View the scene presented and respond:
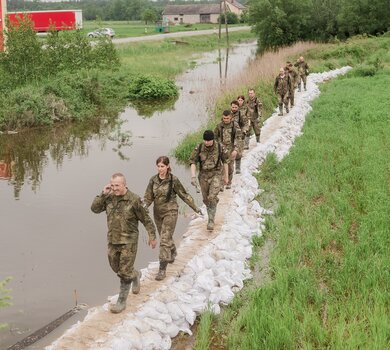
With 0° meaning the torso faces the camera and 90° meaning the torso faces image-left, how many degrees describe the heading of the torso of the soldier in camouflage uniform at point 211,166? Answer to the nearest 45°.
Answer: approximately 0°

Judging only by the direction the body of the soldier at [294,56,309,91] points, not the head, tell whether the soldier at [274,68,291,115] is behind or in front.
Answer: in front

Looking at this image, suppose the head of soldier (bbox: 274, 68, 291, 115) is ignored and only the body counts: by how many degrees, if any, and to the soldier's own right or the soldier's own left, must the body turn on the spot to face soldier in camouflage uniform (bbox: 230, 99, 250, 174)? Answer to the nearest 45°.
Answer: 0° — they already face them

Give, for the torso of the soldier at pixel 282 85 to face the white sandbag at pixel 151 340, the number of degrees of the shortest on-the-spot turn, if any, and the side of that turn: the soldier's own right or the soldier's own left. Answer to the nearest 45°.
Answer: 0° — they already face it

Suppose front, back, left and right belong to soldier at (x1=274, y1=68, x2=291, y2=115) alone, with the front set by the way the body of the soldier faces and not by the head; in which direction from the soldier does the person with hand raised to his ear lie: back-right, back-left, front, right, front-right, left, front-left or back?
front

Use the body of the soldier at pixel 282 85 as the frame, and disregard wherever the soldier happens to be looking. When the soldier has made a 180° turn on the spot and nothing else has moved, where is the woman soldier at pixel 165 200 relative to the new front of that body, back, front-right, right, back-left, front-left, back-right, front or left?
back

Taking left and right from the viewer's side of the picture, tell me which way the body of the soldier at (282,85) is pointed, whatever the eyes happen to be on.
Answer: facing the viewer

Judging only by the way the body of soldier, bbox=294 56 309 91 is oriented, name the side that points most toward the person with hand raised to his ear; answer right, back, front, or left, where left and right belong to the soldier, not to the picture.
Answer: front

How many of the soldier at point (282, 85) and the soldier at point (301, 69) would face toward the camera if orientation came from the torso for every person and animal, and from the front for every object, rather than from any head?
2

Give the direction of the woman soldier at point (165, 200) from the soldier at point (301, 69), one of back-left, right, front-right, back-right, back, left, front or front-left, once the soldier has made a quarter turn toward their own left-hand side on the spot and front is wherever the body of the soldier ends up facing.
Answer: right

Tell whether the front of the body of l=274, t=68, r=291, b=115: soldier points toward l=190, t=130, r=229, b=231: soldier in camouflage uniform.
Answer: yes

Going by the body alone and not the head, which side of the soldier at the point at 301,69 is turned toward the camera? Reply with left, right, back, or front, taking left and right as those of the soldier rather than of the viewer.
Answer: front

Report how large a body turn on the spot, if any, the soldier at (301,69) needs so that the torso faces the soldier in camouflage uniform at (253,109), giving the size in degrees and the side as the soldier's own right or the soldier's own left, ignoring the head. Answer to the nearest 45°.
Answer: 0° — they already face them

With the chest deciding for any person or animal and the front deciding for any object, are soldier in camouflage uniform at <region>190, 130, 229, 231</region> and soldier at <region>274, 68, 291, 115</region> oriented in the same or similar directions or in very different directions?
same or similar directions

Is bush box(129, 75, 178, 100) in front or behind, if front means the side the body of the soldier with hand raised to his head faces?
behind
